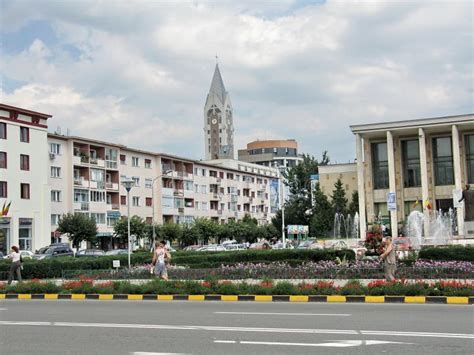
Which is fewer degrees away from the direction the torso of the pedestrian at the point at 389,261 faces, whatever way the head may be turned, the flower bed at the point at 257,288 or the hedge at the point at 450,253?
the flower bed

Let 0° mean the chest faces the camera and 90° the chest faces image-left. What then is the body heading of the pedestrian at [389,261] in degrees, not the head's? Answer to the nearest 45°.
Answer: approximately 90°

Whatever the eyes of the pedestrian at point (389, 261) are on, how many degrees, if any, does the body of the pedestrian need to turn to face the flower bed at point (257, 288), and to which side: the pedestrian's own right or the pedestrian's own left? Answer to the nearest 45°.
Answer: approximately 45° to the pedestrian's own left

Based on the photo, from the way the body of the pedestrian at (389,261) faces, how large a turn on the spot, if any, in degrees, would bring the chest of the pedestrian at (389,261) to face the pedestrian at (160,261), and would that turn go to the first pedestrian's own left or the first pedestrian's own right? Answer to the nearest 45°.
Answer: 0° — they already face them

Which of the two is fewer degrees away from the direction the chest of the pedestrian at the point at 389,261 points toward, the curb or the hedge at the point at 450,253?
the curb

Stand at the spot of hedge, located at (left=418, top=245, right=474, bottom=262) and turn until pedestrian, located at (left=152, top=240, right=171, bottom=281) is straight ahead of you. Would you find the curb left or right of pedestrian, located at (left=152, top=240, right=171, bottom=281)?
left

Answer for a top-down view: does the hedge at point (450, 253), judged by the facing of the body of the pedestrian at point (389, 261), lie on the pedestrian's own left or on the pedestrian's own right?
on the pedestrian's own right

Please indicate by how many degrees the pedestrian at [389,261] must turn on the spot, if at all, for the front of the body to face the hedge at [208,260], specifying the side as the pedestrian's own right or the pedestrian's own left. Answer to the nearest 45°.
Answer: approximately 45° to the pedestrian's own right
